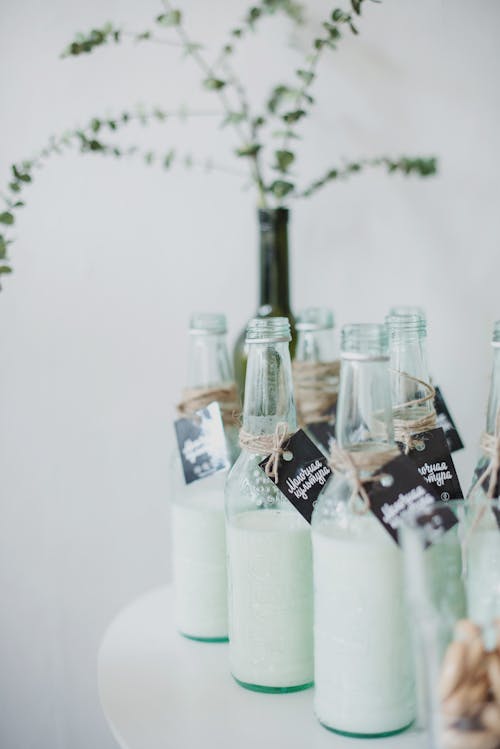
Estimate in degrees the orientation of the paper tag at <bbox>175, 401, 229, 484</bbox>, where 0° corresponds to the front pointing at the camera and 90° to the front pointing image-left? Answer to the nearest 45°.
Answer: approximately 0°

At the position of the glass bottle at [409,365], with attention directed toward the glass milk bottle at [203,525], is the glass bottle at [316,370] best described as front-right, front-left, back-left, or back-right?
front-right
